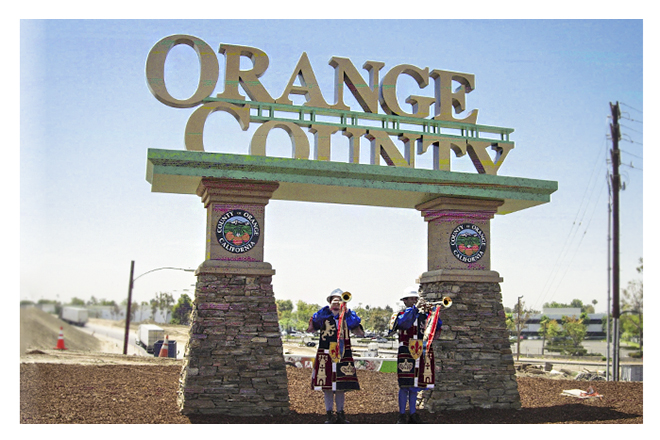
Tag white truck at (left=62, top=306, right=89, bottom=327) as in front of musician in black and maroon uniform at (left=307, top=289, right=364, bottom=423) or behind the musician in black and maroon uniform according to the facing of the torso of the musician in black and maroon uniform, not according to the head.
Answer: behind

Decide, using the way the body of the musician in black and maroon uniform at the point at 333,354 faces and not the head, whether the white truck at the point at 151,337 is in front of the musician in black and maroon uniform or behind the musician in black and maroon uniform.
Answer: behind

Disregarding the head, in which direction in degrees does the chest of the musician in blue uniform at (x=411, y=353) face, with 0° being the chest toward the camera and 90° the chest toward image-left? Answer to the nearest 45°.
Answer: approximately 315°

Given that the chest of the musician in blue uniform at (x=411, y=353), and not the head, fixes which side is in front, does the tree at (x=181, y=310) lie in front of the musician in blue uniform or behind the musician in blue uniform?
behind

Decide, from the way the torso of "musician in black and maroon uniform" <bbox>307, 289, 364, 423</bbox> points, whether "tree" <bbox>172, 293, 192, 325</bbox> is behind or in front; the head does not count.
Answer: behind

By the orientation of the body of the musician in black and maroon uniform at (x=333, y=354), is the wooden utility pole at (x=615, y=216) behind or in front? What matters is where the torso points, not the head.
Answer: behind

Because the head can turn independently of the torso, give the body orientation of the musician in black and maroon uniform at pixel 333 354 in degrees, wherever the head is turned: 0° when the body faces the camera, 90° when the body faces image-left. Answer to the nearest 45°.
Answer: approximately 0°

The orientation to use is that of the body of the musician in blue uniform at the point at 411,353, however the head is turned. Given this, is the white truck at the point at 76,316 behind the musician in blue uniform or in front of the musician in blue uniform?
behind
